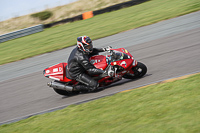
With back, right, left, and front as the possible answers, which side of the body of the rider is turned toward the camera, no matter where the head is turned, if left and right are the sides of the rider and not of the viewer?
right

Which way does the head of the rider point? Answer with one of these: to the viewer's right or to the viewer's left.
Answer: to the viewer's right
